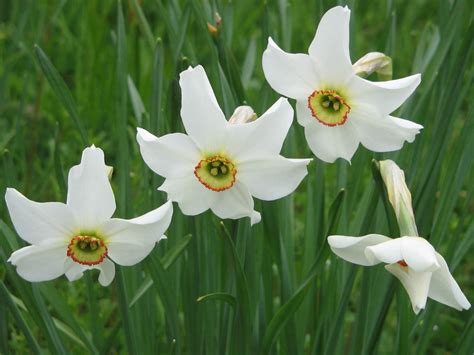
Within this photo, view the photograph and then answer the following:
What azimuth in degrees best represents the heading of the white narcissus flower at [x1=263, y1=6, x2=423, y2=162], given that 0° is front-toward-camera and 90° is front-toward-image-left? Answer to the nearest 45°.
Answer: approximately 0°

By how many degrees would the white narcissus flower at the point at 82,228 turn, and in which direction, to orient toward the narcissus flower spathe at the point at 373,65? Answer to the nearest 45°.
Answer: approximately 90° to its left
